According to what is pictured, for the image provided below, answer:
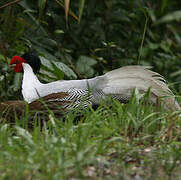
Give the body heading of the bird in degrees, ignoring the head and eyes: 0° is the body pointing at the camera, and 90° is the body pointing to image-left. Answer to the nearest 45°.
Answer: approximately 90°
